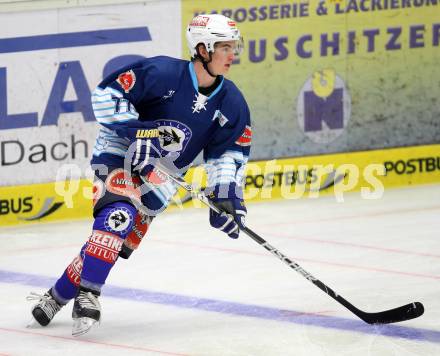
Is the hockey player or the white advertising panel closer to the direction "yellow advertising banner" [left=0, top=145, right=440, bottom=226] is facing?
the hockey player

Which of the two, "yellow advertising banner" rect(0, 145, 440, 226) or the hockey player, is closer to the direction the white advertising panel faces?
the hockey player

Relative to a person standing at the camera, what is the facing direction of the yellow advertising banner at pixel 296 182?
facing the viewer

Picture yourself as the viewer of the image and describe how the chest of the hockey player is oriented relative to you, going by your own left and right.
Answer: facing the viewer and to the right of the viewer

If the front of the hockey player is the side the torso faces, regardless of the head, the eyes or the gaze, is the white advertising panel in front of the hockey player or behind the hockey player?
behind

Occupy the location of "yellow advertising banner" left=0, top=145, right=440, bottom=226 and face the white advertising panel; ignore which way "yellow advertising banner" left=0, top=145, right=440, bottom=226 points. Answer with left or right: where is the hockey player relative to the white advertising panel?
left

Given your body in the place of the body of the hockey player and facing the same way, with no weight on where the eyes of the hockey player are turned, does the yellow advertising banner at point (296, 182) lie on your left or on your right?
on your left

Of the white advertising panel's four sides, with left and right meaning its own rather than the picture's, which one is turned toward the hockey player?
front

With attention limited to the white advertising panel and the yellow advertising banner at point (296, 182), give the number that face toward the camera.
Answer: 2

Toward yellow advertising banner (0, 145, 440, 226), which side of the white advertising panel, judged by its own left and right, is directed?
left

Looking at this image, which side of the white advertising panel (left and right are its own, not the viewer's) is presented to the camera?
front
